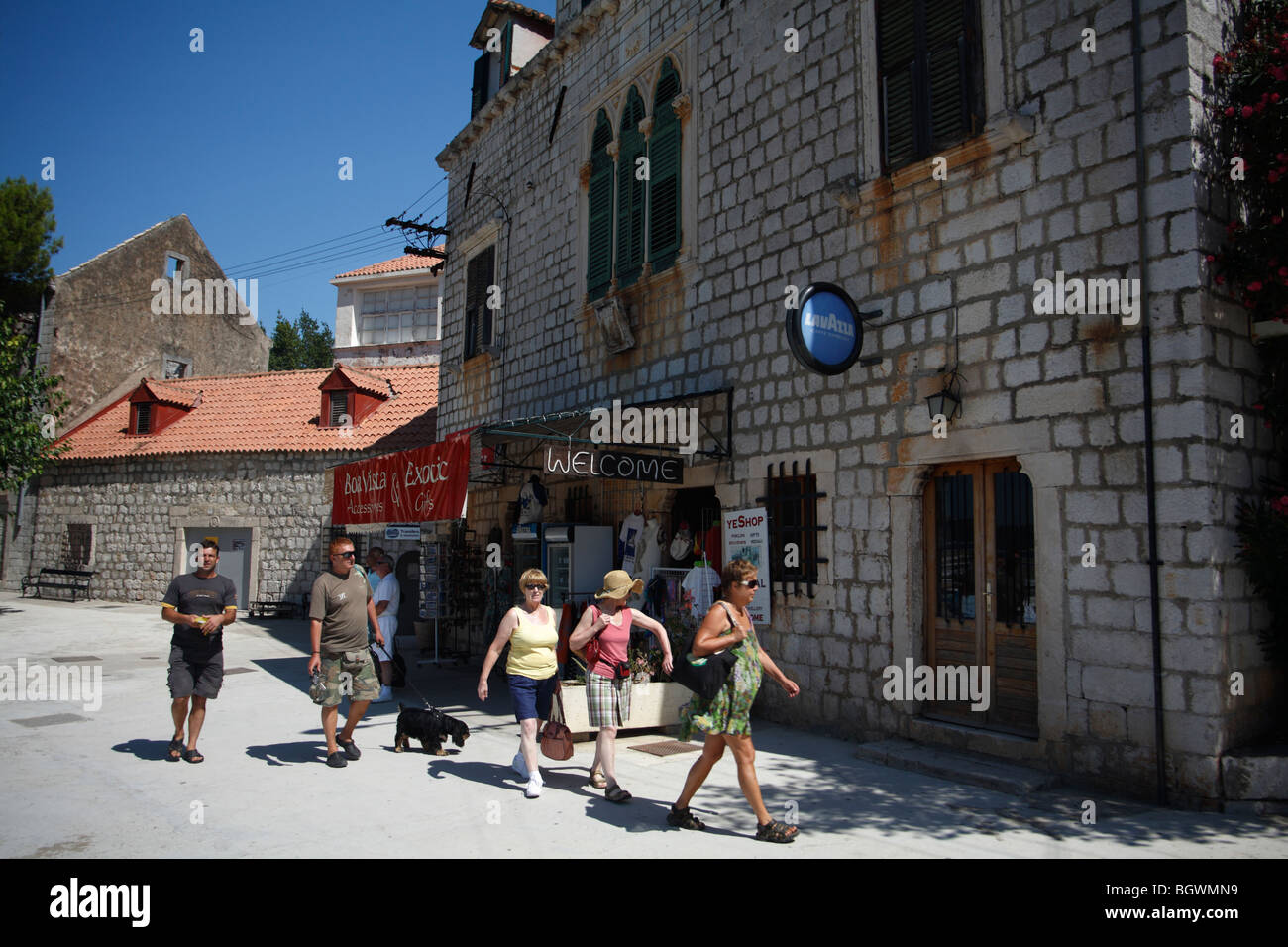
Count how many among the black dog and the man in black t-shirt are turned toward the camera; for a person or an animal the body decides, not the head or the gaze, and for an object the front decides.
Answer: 1

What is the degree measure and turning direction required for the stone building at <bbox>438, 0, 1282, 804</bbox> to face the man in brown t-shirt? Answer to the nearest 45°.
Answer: approximately 45° to its right

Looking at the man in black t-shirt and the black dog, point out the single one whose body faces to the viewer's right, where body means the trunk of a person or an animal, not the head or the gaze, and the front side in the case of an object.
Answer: the black dog

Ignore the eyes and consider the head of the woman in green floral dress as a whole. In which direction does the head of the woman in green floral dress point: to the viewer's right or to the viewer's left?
to the viewer's right

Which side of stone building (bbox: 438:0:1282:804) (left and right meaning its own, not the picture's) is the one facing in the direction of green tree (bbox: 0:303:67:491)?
right

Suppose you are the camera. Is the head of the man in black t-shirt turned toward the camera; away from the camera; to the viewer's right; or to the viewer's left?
toward the camera

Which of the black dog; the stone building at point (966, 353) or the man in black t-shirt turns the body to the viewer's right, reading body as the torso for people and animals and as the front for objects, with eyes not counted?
the black dog

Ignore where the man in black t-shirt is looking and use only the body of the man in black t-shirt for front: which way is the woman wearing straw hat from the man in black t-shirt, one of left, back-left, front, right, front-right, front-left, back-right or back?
front-left

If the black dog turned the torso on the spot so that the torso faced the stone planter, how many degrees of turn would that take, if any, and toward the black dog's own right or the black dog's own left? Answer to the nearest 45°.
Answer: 0° — it already faces it

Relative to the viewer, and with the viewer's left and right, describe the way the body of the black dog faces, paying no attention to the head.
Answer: facing to the right of the viewer

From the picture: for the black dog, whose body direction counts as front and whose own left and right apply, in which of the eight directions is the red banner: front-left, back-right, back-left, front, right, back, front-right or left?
left

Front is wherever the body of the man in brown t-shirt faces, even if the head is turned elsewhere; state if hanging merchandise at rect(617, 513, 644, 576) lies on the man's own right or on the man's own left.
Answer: on the man's own left

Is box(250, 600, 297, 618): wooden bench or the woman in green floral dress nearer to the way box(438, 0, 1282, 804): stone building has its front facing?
the woman in green floral dress

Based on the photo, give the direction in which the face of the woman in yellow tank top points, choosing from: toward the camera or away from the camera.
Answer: toward the camera

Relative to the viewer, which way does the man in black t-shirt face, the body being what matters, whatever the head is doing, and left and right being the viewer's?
facing the viewer
